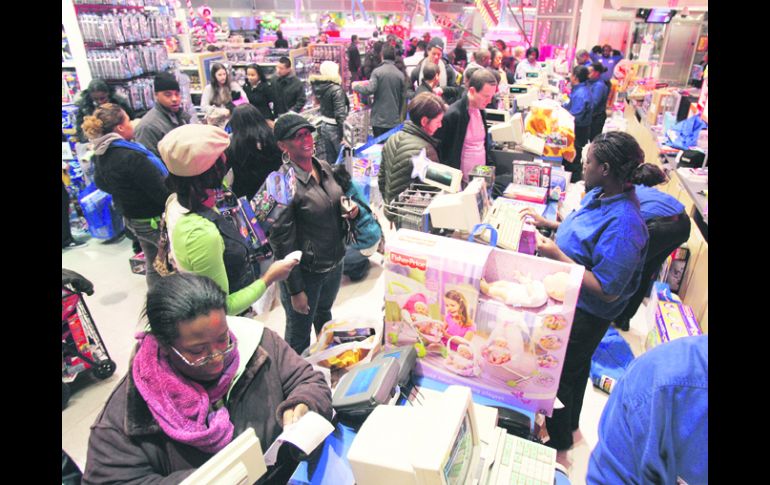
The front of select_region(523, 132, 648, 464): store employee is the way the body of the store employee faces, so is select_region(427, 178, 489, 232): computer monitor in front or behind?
in front

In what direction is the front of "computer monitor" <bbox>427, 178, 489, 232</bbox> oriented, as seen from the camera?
facing to the right of the viewer

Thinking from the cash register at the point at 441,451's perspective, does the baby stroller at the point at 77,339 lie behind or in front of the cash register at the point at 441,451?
behind

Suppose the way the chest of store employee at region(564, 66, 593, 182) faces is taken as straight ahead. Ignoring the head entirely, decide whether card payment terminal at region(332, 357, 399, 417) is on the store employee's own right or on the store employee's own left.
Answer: on the store employee's own left

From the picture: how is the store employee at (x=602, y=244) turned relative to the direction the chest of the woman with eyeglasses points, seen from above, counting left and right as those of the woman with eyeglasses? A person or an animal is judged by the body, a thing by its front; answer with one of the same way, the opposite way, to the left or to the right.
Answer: the opposite way

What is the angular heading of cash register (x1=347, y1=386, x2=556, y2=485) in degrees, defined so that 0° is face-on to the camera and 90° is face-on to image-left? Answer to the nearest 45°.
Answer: approximately 270°

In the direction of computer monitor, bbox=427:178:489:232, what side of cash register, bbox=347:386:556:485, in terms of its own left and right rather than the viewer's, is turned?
left

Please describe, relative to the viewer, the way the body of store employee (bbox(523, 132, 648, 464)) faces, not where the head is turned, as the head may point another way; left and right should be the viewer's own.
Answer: facing to the left of the viewer

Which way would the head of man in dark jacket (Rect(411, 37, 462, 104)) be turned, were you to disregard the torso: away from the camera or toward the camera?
toward the camera

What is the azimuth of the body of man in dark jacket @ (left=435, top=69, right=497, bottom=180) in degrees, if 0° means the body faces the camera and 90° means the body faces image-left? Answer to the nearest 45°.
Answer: approximately 315°

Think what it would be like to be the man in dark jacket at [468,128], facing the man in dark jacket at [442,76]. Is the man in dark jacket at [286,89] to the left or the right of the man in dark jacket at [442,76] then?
left

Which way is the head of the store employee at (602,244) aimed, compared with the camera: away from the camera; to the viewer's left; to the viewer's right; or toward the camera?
to the viewer's left

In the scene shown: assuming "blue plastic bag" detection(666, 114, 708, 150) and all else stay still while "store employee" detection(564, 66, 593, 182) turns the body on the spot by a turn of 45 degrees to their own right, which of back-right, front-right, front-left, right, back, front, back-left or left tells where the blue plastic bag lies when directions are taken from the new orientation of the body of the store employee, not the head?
back

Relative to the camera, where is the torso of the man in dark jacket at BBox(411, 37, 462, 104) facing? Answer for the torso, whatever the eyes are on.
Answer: toward the camera

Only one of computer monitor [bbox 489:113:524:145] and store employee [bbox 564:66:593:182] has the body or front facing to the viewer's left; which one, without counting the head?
the store employee

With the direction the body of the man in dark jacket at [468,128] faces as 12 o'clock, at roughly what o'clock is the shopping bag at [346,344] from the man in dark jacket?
The shopping bag is roughly at 2 o'clock from the man in dark jacket.

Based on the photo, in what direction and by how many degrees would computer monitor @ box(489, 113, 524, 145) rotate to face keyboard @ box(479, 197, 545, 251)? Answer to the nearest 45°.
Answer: approximately 90° to its right

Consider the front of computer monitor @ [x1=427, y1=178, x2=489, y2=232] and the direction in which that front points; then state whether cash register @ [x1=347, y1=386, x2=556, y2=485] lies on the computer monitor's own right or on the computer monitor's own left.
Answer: on the computer monitor's own right

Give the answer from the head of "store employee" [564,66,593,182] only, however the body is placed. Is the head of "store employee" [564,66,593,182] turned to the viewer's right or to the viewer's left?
to the viewer's left

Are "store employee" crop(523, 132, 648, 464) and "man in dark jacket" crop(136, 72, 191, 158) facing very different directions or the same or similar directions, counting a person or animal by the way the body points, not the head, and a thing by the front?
very different directions
